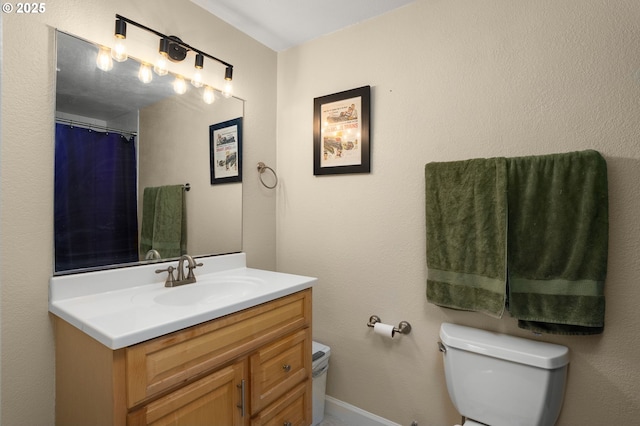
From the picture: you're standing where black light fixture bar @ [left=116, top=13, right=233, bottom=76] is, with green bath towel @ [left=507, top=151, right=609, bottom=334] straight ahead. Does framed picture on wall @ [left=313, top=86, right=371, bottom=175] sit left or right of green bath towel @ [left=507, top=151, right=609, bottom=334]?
left

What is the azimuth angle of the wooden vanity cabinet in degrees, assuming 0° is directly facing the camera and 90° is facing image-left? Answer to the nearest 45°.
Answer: approximately 315°

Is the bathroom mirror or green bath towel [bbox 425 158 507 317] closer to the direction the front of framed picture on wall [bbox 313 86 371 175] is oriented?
the bathroom mirror

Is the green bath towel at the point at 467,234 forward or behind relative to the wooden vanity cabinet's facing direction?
forward

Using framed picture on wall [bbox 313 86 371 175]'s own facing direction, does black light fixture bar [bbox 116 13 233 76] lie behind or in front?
in front

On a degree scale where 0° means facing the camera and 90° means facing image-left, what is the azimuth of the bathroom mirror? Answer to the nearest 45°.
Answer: approximately 315°
